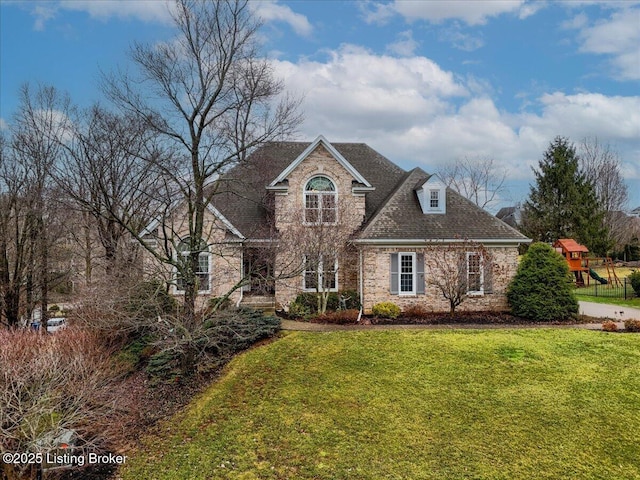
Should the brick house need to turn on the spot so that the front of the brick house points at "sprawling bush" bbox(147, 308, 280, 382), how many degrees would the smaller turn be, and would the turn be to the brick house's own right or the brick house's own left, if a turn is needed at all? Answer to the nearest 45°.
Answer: approximately 45° to the brick house's own right

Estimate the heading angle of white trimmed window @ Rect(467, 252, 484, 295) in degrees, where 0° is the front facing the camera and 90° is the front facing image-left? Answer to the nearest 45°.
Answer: approximately 0°

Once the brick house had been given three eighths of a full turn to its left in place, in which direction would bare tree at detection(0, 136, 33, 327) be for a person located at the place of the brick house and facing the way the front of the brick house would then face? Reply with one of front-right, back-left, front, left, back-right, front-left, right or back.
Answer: back-left

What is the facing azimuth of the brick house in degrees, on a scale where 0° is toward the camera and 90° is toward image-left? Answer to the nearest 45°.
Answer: approximately 0°

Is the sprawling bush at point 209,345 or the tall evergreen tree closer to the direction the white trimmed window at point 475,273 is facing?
the sprawling bush

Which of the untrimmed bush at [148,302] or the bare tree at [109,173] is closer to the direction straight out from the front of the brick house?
the untrimmed bush
